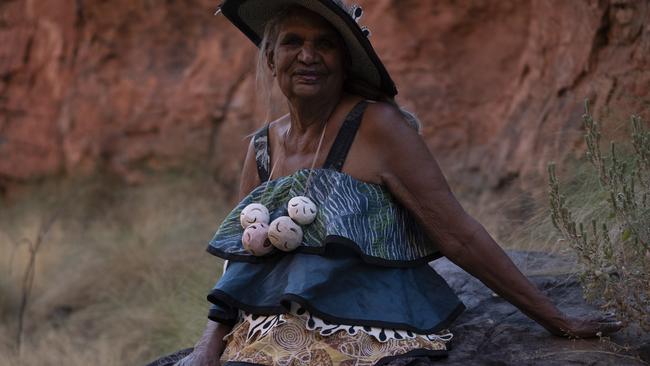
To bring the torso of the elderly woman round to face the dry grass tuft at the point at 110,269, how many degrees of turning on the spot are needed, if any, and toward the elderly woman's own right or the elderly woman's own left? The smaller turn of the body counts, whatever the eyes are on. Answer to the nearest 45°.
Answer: approximately 90° to the elderly woman's own right

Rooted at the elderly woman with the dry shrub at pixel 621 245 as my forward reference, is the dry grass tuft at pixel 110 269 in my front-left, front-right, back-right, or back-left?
back-left

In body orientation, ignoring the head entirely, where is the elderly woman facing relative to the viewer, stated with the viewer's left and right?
facing the viewer and to the left of the viewer

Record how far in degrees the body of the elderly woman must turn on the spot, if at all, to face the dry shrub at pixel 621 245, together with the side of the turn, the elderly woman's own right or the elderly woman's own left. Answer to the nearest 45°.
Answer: approximately 135° to the elderly woman's own left
